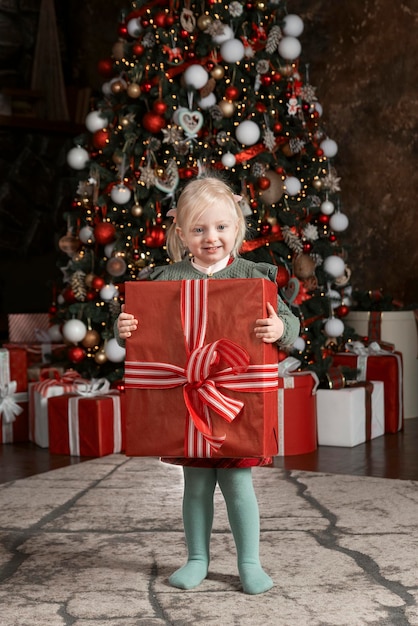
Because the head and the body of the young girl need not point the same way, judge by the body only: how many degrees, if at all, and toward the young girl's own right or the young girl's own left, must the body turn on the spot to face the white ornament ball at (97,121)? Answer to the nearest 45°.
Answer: approximately 180°

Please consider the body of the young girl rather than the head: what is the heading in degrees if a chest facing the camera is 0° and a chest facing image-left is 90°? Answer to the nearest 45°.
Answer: approximately 0°

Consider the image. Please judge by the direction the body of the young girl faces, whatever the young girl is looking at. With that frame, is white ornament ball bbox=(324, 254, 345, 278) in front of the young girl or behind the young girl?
behind

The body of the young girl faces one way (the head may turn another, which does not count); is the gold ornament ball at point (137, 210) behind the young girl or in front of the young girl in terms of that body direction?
behind

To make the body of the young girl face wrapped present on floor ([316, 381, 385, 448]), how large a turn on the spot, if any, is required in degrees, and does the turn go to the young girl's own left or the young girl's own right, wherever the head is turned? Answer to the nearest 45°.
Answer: approximately 180°

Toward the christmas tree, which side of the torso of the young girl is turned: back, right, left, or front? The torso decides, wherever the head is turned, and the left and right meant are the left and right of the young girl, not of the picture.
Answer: back

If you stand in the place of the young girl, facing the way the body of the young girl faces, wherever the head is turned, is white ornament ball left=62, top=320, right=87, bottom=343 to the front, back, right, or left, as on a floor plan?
back

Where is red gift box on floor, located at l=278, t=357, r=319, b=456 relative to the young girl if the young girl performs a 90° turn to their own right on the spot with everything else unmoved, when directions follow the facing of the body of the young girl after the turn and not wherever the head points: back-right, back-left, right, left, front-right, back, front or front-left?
right

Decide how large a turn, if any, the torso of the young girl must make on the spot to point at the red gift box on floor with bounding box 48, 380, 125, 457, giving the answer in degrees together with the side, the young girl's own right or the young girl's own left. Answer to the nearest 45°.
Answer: approximately 180°

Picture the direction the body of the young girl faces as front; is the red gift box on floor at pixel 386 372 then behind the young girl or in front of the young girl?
behind

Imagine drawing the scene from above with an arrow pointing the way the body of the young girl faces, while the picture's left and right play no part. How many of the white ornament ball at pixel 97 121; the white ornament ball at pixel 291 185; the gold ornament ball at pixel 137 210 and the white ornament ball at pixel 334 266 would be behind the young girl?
4
